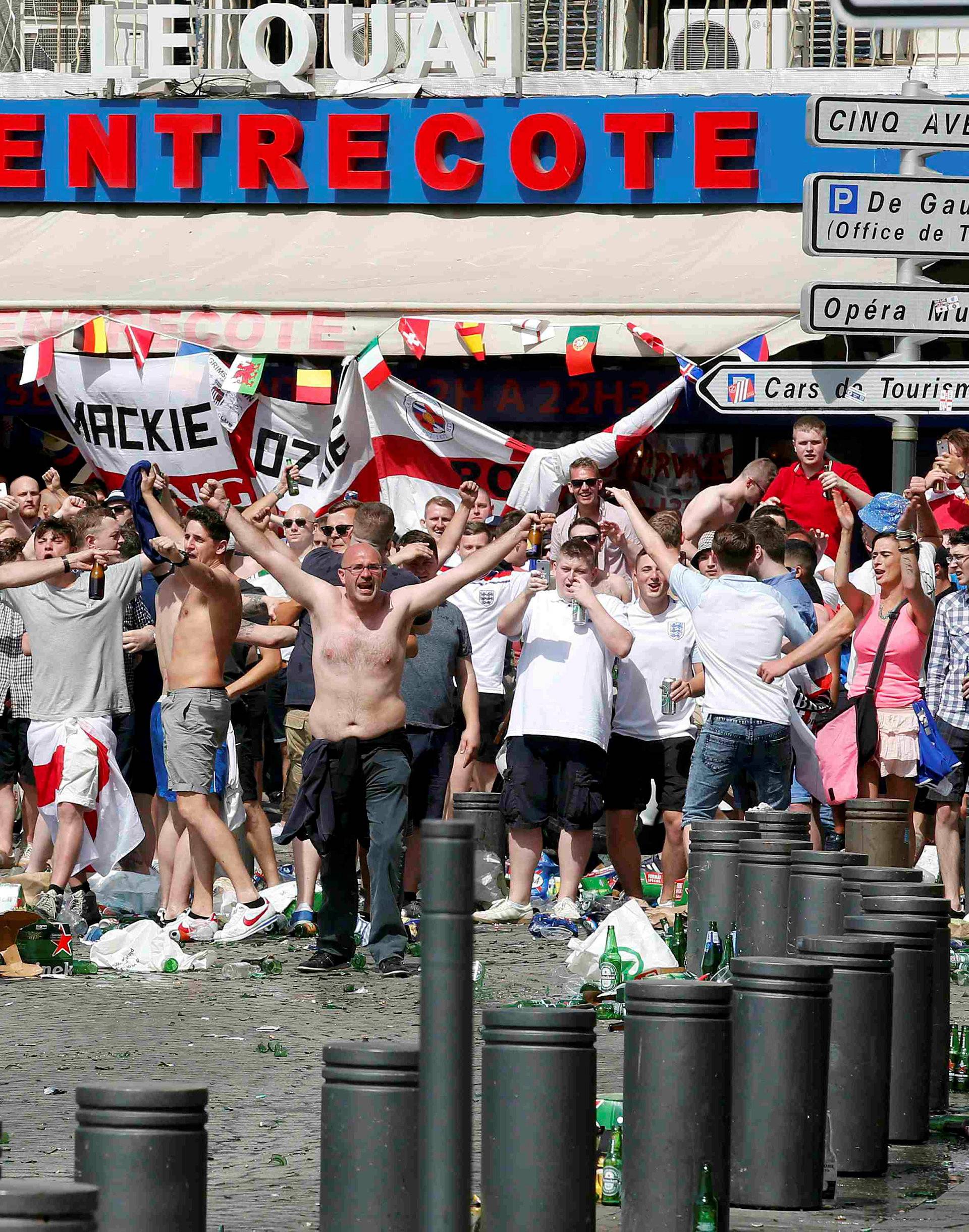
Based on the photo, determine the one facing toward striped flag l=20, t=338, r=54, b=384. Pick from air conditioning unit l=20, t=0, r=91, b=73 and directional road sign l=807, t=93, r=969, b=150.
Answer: the air conditioning unit

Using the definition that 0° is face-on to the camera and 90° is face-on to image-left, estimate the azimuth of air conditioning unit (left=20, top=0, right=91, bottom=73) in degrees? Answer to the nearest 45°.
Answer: approximately 0°

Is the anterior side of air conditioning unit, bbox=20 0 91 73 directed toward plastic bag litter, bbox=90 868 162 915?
yes
